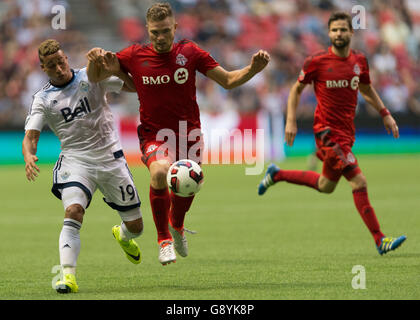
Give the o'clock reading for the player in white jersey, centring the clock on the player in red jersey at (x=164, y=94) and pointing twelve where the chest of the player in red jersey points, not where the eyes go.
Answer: The player in white jersey is roughly at 3 o'clock from the player in red jersey.

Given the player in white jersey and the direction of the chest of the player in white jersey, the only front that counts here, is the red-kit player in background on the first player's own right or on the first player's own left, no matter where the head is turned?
on the first player's own left

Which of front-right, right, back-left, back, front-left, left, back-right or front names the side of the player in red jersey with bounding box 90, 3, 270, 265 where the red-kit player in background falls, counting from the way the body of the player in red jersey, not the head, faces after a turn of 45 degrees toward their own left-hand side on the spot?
left

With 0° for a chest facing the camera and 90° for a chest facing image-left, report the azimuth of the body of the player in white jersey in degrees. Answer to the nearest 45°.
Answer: approximately 0°

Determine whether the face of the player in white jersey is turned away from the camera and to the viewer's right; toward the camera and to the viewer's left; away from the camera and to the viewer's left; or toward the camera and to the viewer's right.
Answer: toward the camera and to the viewer's right

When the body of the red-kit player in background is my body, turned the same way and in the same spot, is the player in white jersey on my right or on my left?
on my right
